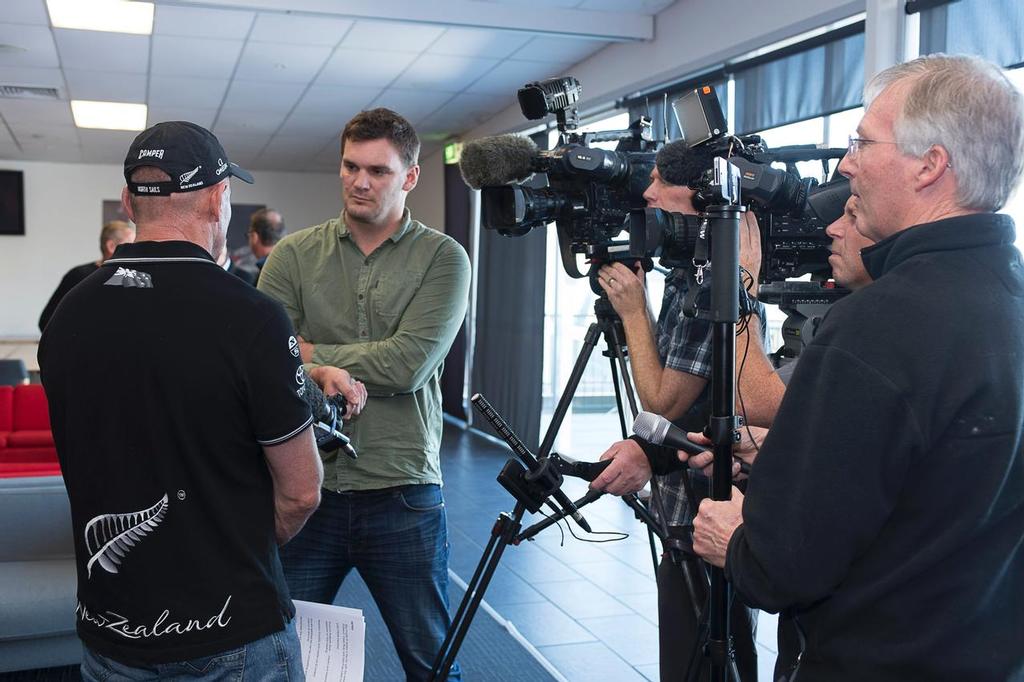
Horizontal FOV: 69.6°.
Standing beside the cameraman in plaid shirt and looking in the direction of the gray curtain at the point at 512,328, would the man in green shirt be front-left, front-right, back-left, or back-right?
front-left

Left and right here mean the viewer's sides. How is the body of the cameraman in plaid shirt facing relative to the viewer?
facing to the left of the viewer

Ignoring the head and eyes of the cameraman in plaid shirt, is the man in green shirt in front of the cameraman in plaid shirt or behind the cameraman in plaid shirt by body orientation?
in front

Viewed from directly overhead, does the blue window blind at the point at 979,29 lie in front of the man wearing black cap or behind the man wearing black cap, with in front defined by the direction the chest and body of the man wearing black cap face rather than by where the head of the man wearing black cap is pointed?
in front

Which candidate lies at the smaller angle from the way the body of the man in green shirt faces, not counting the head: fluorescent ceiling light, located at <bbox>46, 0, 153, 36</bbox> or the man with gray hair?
the man with gray hair

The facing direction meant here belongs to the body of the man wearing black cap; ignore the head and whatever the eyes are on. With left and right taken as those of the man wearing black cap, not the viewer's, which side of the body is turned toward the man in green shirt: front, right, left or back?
front

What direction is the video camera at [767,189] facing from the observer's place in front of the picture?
facing to the left of the viewer

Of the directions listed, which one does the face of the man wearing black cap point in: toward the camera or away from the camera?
away from the camera

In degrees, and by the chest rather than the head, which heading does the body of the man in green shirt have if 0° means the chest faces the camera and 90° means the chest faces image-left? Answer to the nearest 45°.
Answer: approximately 45°

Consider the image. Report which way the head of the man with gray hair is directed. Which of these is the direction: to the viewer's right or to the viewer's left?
to the viewer's left

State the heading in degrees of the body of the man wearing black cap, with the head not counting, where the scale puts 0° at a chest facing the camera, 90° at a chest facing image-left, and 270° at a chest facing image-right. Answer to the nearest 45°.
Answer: approximately 225°
